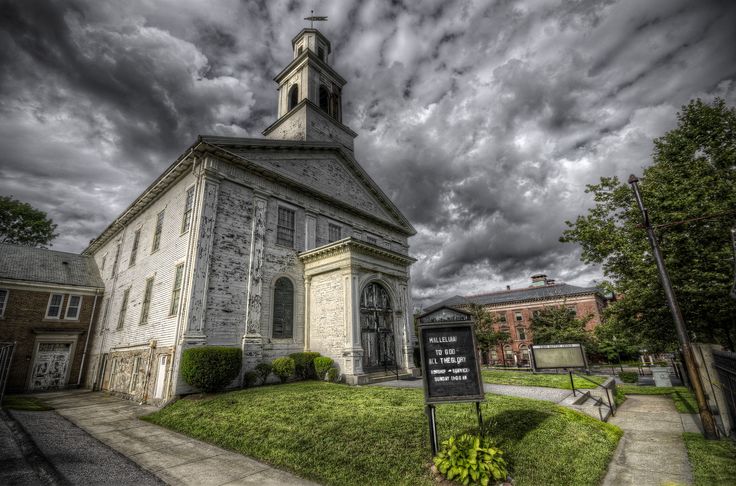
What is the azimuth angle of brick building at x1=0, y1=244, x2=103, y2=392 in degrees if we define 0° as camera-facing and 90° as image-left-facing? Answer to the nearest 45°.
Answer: approximately 0°

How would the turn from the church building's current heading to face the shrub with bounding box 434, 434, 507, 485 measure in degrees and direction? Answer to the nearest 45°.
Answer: approximately 45° to its right

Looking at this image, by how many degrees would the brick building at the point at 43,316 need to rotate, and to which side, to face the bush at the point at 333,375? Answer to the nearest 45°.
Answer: approximately 45° to its left

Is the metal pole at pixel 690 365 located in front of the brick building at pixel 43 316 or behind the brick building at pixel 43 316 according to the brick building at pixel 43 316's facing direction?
in front

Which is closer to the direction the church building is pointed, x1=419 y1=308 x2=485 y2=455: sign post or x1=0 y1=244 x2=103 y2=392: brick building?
the sign post

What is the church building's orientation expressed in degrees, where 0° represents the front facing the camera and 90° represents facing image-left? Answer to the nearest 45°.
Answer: approximately 315°

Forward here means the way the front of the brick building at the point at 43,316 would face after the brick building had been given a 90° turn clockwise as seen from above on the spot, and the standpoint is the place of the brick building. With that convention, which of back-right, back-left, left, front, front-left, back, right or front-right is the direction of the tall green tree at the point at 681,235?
back-left

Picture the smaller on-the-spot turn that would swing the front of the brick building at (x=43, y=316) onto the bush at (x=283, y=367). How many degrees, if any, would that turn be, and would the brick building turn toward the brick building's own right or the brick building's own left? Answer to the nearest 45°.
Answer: approximately 45° to the brick building's own left

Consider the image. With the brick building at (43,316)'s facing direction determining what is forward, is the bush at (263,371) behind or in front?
in front

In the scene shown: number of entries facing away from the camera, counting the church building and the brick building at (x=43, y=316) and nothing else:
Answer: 0

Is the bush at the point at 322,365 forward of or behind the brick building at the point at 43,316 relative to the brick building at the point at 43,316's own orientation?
forward
